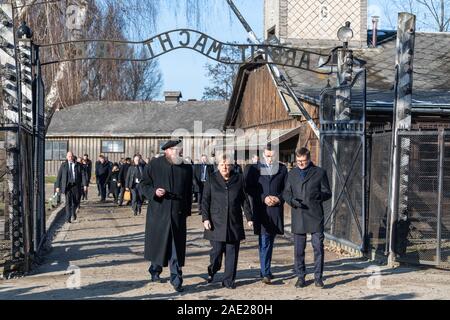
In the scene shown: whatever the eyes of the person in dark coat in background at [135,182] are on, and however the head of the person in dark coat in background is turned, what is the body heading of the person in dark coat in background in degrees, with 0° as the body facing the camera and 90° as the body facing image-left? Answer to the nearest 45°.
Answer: approximately 0°

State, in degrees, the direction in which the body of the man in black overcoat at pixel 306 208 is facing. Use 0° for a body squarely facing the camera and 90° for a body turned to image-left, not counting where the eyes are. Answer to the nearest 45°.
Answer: approximately 0°

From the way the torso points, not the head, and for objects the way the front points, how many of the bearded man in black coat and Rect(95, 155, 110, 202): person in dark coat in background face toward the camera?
2

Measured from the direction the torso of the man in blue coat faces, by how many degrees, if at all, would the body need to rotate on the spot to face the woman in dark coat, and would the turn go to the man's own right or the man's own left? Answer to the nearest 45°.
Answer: approximately 45° to the man's own right
